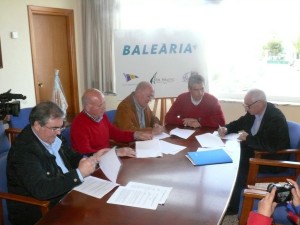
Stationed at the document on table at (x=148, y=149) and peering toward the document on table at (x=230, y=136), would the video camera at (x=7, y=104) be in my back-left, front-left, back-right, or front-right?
back-left

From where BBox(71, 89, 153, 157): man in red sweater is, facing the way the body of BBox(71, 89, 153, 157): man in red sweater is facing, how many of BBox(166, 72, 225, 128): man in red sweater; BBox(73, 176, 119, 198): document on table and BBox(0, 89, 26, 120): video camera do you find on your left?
1

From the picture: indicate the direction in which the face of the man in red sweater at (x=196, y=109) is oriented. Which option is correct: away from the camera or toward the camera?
toward the camera

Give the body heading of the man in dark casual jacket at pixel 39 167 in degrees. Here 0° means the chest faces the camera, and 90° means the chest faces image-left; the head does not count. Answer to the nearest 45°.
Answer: approximately 315°

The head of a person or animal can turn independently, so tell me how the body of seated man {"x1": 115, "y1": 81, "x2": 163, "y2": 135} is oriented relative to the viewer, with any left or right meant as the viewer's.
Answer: facing the viewer and to the right of the viewer

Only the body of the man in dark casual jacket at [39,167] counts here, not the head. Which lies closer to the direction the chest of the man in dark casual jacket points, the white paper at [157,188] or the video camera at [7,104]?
the white paper

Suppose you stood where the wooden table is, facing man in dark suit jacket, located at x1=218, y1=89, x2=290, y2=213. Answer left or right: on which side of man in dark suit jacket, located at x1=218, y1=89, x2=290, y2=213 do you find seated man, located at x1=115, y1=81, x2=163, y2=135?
left

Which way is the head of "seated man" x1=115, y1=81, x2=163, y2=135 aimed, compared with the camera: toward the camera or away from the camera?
toward the camera

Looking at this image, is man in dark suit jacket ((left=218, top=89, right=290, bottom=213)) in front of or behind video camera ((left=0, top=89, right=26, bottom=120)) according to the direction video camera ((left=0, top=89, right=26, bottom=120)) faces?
in front

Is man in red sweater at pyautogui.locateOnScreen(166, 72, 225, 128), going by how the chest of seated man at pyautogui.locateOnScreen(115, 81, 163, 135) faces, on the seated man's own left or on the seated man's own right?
on the seated man's own left

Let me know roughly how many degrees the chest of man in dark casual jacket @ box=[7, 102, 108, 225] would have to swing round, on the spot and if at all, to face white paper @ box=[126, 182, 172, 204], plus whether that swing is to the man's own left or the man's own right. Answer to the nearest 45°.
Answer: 0° — they already face it

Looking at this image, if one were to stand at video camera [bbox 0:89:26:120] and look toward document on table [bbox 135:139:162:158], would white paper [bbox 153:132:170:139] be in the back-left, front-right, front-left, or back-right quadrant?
front-left

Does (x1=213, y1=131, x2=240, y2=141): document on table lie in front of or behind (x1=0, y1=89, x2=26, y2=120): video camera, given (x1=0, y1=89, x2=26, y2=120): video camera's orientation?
in front

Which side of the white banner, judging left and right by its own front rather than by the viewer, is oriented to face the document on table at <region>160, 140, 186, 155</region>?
front

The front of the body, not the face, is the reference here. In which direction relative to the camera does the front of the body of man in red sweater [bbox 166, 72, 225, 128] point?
toward the camera

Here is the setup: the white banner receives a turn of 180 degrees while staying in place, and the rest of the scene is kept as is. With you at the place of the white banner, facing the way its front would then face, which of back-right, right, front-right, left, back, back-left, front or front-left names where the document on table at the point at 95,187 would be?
back

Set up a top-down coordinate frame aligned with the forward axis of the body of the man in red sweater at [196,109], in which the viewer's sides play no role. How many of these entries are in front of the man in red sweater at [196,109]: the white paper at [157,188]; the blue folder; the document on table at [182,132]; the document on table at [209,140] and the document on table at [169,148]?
5

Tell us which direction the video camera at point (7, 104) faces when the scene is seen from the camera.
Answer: facing to the right of the viewer

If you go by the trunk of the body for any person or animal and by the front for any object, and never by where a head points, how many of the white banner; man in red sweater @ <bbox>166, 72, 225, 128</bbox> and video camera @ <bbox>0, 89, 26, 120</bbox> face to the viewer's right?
1
